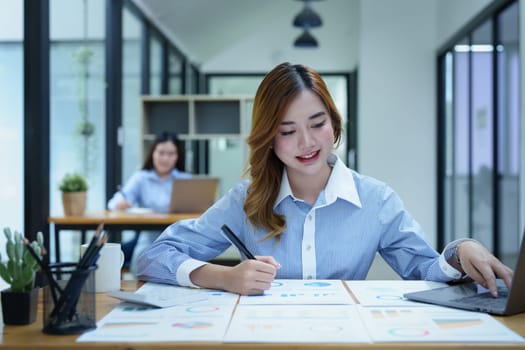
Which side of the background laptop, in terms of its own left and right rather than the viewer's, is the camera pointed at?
back

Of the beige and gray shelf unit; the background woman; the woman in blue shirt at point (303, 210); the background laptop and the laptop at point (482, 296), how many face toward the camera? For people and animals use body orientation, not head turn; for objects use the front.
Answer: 3

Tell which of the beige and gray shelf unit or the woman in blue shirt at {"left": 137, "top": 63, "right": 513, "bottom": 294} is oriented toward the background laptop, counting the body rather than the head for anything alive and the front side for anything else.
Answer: the beige and gray shelf unit

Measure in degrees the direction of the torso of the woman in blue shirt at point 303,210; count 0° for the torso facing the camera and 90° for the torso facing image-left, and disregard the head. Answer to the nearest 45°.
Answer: approximately 0°

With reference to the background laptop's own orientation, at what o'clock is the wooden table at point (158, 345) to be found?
The wooden table is roughly at 6 o'clock from the background laptop.

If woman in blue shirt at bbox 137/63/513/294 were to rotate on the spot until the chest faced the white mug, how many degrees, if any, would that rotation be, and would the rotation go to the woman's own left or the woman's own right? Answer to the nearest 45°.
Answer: approximately 45° to the woman's own right

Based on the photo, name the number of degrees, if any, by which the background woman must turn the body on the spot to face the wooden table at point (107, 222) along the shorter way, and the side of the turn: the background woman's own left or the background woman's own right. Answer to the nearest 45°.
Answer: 0° — they already face it

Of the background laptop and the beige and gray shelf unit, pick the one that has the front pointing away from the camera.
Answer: the background laptop

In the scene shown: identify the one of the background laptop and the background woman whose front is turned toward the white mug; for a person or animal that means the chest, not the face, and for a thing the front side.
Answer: the background woman

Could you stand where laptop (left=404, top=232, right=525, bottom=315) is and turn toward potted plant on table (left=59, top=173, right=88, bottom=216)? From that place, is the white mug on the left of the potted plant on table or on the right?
left

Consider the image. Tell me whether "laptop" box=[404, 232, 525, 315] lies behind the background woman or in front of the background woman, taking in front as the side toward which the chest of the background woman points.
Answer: in front

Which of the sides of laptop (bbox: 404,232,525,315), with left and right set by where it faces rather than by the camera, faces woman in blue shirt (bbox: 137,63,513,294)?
front

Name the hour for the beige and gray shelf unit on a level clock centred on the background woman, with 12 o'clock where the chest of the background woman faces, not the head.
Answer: The beige and gray shelf unit is roughly at 7 o'clock from the background woman.

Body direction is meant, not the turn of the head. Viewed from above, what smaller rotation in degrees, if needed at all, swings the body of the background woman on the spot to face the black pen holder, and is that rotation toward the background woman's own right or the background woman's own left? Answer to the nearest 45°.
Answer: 0° — they already face it
